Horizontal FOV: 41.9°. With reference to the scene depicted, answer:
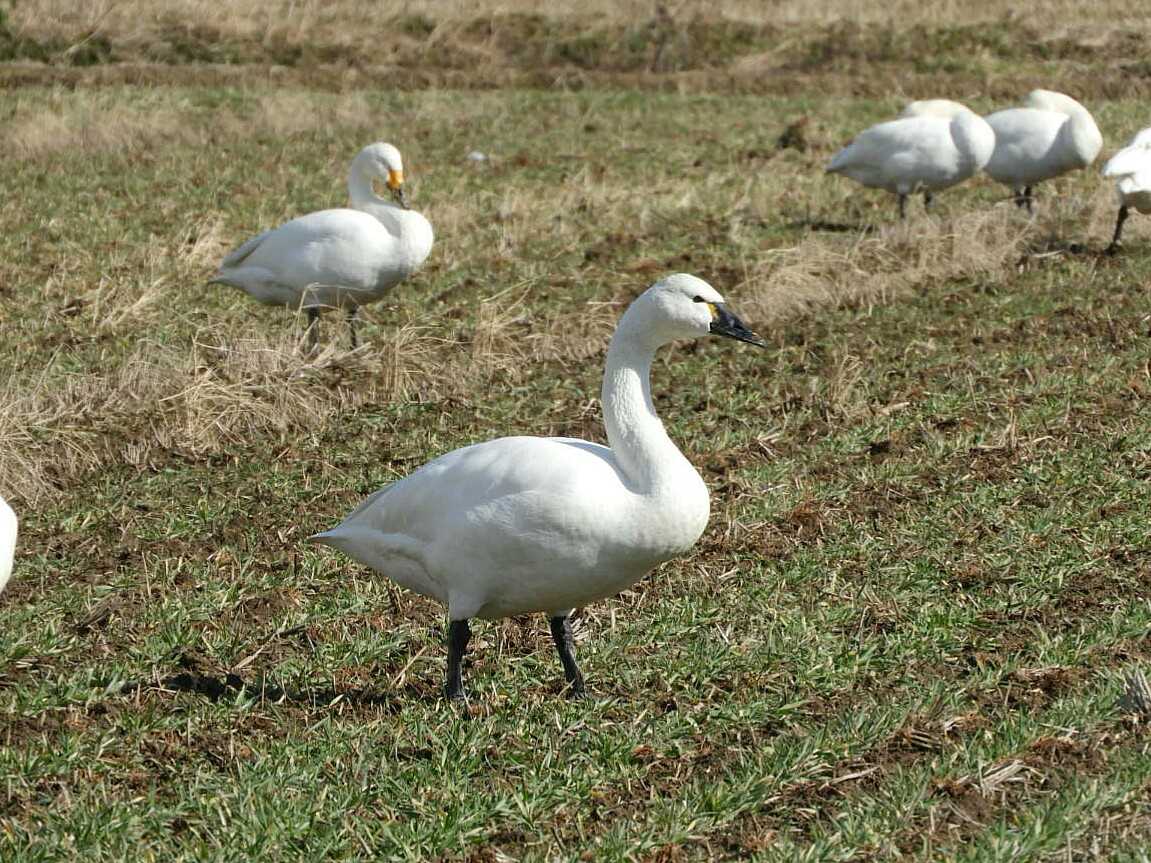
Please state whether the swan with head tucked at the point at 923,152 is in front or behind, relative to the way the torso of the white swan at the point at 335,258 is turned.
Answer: in front

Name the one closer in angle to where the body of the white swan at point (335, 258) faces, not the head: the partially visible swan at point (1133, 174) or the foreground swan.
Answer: the partially visible swan

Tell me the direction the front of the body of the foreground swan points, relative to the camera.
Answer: to the viewer's right

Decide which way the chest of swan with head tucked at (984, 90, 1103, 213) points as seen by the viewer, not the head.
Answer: to the viewer's right

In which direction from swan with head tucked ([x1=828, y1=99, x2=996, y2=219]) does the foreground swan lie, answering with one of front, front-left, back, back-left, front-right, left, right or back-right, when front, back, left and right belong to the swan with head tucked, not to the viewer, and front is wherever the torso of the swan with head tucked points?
right

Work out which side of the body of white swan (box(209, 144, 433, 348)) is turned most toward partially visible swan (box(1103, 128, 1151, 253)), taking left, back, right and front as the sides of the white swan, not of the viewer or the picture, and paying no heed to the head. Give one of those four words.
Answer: front

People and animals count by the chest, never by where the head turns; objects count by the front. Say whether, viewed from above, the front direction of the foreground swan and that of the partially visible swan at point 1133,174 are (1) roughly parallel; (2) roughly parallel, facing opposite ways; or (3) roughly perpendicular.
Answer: roughly parallel

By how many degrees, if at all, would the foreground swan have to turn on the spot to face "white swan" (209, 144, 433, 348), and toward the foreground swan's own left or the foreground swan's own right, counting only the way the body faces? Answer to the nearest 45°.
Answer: approximately 90° to the foreground swan's own left

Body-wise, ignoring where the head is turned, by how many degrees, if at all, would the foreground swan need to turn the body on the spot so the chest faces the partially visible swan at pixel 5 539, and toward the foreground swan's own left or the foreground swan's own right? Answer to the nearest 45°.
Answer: approximately 180°

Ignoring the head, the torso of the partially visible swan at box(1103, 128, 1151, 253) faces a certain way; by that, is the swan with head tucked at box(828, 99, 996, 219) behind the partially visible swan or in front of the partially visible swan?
behind

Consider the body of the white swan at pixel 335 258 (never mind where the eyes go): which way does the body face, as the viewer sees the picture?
to the viewer's right

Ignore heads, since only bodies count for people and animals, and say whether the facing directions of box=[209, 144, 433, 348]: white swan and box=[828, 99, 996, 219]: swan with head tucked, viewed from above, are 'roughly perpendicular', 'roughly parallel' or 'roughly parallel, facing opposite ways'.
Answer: roughly parallel
